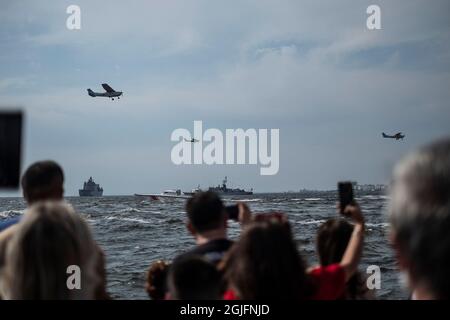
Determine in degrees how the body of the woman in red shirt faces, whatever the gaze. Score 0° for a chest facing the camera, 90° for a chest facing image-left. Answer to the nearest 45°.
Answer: approximately 180°

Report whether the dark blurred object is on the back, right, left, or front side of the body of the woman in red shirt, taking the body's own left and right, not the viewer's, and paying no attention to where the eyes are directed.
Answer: left

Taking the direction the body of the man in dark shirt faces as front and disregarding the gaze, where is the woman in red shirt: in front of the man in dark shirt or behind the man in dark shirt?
behind

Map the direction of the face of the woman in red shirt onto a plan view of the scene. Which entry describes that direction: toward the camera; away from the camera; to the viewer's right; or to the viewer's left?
away from the camera

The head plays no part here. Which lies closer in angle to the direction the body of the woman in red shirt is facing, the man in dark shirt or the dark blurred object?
the man in dark shirt

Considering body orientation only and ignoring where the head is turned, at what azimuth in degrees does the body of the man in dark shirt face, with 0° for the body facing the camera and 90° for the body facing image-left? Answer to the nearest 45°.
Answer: approximately 180°

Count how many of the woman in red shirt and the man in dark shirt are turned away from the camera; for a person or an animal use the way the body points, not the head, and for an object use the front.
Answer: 2

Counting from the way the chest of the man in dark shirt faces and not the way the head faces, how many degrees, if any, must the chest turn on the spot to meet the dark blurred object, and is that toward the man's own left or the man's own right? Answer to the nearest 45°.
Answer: approximately 135° to the man's own left
